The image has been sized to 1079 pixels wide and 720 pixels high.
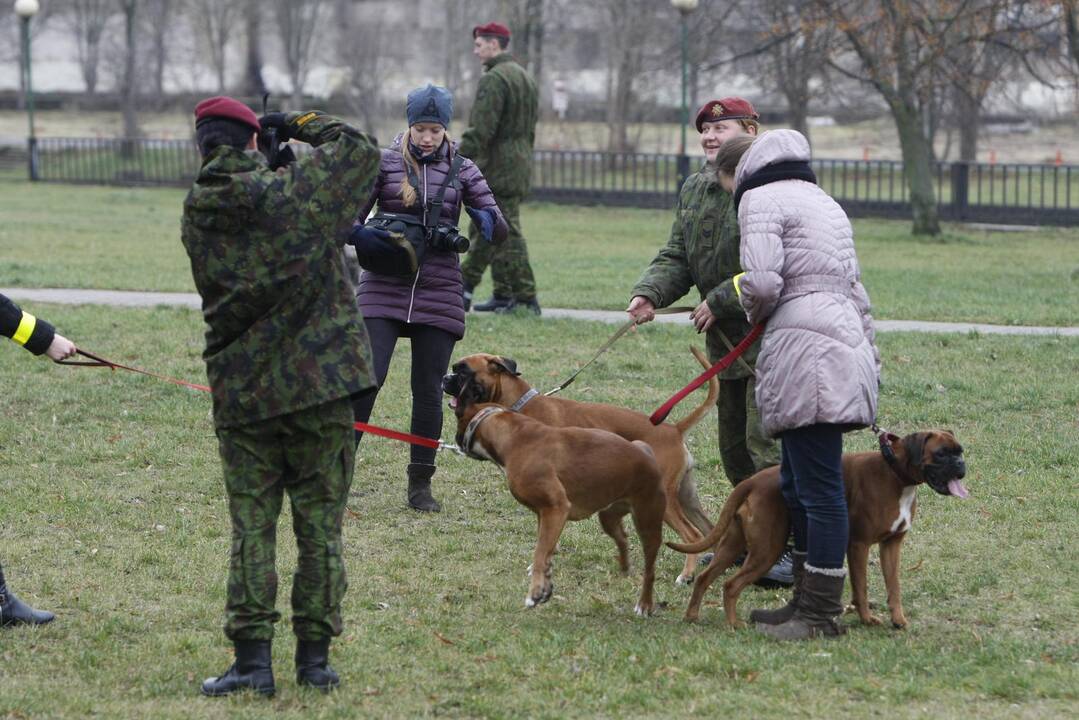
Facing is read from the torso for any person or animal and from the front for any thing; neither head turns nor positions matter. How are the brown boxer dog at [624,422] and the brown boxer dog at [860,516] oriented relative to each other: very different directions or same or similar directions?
very different directions

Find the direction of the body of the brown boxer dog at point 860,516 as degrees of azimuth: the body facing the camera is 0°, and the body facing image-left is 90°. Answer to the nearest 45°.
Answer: approximately 270°

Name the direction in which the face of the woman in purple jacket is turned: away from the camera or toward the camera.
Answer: toward the camera

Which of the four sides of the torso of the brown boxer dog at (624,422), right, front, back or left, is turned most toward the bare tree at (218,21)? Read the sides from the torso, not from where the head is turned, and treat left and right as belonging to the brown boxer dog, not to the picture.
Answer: right

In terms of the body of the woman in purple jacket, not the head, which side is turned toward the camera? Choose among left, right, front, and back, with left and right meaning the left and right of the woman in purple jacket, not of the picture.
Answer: front

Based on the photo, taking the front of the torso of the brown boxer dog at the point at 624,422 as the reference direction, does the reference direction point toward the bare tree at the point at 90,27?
no

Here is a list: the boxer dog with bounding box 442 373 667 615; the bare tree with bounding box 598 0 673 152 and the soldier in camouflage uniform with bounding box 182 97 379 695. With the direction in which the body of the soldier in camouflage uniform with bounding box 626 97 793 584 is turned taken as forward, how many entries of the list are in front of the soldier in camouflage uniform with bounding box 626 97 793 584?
2

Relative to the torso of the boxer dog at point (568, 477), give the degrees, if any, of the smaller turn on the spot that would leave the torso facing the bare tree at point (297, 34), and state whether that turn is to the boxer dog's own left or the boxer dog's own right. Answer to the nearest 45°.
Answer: approximately 90° to the boxer dog's own right

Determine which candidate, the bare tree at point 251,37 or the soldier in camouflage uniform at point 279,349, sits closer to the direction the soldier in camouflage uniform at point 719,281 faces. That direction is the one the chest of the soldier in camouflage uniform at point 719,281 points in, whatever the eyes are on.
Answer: the soldier in camouflage uniform

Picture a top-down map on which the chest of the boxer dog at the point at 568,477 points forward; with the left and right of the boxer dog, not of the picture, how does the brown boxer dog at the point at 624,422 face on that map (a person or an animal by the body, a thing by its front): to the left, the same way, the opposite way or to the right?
the same way

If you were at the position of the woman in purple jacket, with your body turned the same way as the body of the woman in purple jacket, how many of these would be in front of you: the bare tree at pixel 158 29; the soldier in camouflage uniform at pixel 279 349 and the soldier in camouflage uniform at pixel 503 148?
1

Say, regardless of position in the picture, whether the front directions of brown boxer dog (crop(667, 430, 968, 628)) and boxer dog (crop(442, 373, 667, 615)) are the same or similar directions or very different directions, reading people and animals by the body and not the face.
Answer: very different directions

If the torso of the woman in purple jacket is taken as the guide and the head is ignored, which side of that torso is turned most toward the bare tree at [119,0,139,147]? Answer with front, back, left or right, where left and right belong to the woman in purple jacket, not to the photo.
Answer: back

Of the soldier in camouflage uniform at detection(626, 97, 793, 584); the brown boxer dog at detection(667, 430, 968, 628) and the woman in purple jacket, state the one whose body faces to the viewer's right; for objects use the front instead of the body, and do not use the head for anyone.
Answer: the brown boxer dog

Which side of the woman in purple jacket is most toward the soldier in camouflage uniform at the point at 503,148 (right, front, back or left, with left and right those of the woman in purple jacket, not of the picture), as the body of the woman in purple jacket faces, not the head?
back

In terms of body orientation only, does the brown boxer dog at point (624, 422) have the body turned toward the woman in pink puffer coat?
no

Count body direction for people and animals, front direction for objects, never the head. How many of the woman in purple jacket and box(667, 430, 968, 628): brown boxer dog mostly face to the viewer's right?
1

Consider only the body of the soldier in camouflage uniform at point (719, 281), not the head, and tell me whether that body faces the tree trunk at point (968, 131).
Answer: no

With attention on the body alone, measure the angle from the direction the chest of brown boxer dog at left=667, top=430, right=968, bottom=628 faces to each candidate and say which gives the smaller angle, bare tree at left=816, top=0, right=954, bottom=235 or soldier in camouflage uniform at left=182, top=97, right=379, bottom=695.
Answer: the bare tree
